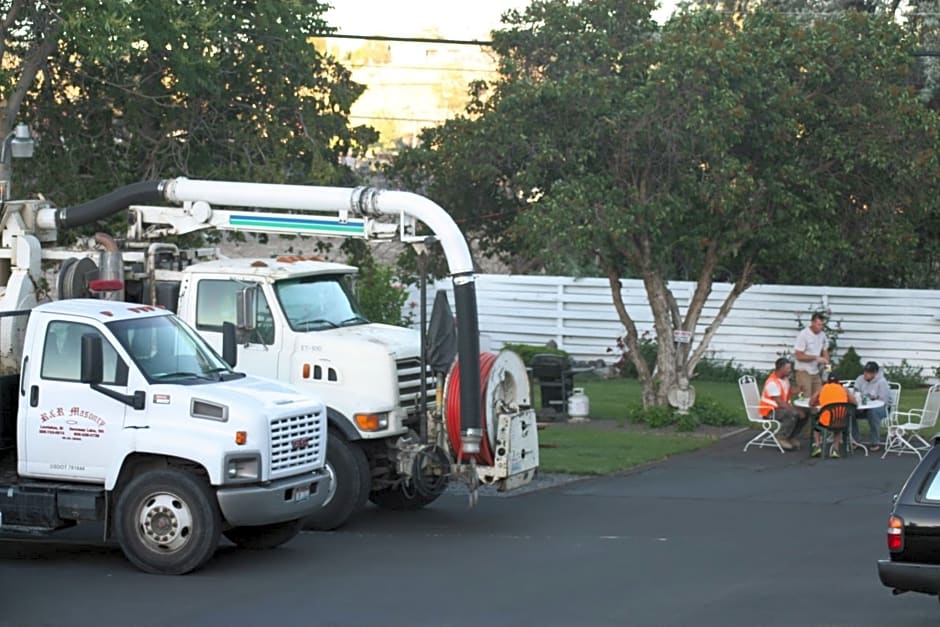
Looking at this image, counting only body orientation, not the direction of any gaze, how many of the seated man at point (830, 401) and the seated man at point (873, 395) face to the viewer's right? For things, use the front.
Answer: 0

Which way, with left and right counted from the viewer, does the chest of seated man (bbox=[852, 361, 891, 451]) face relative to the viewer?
facing the viewer and to the left of the viewer

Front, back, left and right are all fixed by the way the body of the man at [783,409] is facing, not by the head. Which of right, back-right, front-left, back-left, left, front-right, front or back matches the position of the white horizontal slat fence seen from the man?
left

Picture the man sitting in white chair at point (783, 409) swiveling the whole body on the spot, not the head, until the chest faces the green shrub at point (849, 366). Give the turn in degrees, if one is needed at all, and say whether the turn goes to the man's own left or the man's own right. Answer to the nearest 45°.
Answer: approximately 90° to the man's own left

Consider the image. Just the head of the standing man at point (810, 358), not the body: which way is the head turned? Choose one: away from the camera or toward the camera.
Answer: toward the camera

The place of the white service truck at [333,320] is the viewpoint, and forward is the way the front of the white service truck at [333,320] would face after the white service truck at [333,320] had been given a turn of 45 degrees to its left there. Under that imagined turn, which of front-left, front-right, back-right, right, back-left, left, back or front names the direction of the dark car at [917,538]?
front-right

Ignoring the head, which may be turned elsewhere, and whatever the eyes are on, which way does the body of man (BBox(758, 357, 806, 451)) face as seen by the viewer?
to the viewer's right

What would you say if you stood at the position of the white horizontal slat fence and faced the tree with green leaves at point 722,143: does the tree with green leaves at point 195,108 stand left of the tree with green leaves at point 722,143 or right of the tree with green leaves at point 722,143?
right

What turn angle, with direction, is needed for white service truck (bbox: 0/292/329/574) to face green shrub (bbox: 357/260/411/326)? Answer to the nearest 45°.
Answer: approximately 135° to its left

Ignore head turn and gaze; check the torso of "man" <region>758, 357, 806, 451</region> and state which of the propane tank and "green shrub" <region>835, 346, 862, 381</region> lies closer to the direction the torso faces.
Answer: the green shrub

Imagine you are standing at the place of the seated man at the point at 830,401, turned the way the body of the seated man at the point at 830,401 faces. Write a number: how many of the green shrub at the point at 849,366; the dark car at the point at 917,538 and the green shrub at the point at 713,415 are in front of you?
1

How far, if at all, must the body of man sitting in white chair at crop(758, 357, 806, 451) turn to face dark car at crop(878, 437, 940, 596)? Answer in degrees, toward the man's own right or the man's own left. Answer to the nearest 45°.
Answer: approximately 90° to the man's own right

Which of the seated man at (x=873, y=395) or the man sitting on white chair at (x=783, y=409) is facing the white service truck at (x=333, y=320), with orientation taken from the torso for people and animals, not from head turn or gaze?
the seated man

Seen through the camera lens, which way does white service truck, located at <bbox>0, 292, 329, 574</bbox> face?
facing the viewer and to the right of the viewer
